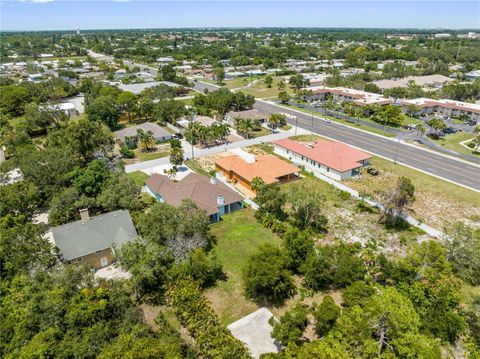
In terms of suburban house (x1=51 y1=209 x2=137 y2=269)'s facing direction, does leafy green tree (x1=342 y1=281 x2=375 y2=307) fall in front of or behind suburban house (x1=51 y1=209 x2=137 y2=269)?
in front

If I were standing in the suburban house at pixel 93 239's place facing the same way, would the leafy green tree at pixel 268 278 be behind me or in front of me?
in front

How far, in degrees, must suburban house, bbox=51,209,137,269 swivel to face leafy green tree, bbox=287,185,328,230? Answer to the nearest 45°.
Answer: approximately 45° to its left

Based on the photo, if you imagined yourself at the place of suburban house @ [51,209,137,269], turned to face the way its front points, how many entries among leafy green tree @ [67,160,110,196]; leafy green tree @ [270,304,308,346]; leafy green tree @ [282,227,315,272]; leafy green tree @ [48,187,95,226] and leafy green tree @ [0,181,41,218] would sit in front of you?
2

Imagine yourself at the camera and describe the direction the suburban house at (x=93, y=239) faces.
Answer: facing the viewer and to the right of the viewer

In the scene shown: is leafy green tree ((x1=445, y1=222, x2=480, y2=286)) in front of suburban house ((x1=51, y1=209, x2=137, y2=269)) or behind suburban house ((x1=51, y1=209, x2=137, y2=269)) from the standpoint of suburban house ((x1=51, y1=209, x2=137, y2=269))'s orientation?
in front

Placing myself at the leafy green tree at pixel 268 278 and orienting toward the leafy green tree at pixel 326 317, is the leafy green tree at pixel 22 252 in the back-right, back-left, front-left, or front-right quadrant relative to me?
back-right

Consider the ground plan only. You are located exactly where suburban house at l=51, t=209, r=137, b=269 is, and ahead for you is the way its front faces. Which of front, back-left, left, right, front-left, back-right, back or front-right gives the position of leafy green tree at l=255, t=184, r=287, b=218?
front-left

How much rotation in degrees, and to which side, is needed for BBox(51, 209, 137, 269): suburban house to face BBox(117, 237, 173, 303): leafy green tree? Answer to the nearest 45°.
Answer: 0° — it already faces it

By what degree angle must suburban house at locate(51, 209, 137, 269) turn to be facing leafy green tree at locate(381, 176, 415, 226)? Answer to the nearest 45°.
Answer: approximately 45° to its left
